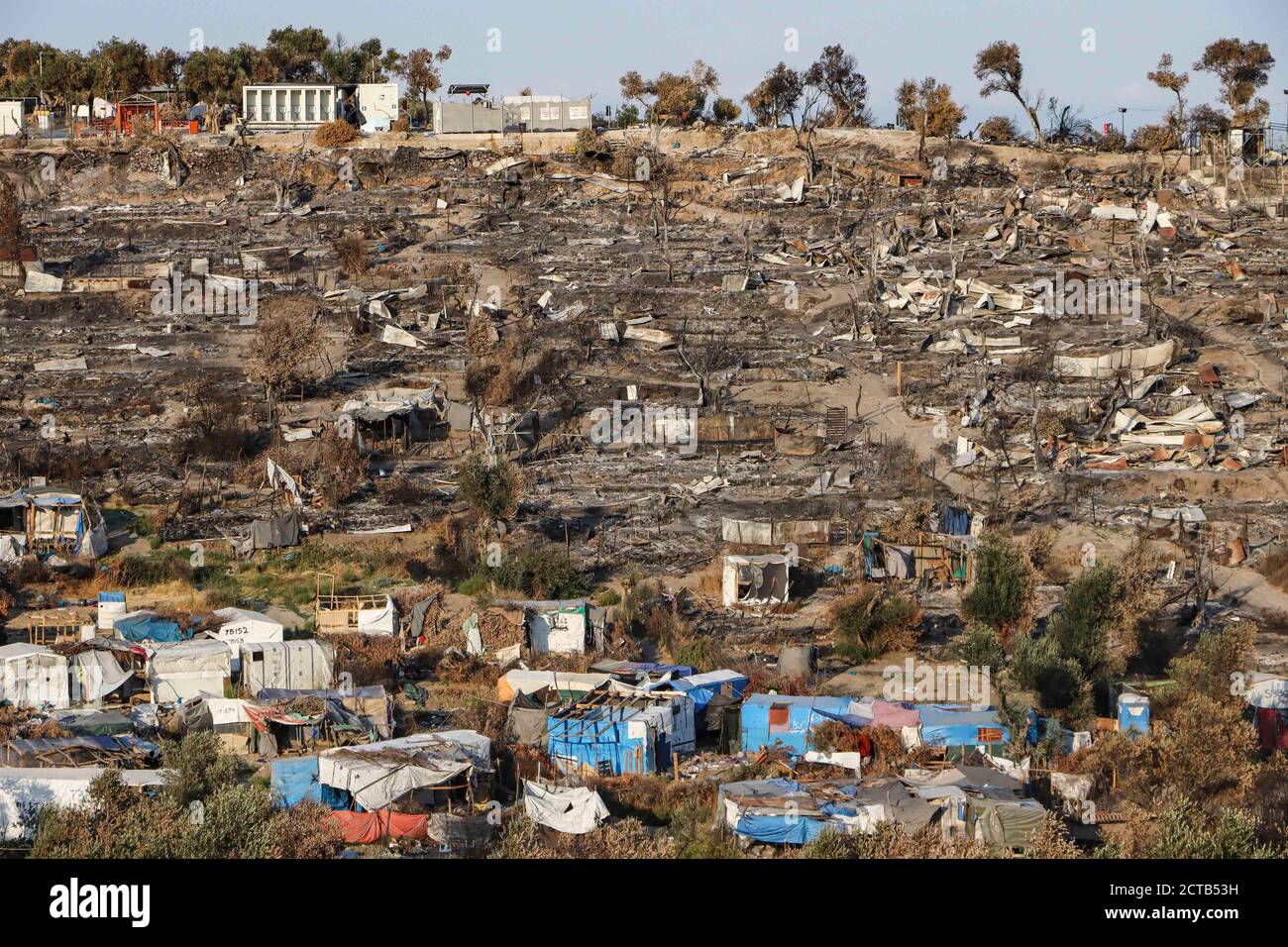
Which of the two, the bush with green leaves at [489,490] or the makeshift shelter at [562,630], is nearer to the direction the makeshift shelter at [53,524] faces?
the makeshift shelter

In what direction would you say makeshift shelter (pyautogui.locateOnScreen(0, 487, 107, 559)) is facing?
toward the camera

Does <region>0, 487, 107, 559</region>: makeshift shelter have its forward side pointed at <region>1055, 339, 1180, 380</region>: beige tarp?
no

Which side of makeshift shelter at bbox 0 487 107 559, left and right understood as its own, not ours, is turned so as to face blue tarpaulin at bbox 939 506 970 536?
left

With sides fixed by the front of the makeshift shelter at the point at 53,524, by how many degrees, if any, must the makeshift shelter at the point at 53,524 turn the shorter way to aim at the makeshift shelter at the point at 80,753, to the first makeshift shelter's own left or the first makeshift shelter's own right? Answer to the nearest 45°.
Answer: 0° — it already faces it

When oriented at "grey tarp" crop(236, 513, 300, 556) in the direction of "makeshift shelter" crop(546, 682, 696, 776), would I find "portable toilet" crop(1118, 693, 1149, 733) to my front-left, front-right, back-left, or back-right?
front-left

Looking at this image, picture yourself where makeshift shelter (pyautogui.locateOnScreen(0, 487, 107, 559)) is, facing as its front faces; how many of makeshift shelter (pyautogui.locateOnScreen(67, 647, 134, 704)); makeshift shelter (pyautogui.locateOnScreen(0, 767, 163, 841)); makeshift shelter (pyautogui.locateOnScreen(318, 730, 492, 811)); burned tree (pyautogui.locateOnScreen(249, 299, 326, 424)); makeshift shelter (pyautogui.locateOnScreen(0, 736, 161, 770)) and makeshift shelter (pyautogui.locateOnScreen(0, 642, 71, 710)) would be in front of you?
5

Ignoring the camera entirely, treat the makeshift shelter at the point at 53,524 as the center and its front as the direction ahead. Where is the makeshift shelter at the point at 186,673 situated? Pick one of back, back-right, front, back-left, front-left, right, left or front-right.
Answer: front

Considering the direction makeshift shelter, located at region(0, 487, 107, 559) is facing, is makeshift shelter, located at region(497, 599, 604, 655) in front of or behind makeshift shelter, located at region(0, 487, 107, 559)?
in front

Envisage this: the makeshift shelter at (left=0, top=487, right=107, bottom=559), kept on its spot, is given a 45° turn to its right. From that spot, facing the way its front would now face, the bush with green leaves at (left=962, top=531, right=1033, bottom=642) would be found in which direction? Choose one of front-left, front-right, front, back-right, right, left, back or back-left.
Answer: left

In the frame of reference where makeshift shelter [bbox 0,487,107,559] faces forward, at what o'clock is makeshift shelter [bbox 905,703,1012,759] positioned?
makeshift shelter [bbox 905,703,1012,759] is roughly at 11 o'clock from makeshift shelter [bbox 0,487,107,559].

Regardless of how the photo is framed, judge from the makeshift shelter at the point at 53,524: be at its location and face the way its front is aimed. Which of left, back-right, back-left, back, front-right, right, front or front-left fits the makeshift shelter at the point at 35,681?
front

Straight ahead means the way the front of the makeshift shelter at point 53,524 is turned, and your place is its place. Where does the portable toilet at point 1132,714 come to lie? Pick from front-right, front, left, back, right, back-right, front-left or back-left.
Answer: front-left

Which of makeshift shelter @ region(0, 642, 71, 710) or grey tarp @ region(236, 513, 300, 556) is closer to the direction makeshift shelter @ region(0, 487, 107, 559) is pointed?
the makeshift shelter

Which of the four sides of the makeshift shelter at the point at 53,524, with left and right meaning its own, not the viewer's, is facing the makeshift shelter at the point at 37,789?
front

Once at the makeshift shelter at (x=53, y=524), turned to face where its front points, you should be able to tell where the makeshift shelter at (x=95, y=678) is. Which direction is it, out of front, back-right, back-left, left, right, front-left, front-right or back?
front

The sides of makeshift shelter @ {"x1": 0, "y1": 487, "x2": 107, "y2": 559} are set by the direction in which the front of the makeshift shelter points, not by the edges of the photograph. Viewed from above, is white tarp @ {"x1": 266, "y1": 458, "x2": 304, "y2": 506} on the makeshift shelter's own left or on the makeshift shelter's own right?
on the makeshift shelter's own left

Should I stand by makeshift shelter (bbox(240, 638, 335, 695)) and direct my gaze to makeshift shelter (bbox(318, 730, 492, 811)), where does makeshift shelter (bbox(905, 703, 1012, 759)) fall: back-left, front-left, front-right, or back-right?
front-left

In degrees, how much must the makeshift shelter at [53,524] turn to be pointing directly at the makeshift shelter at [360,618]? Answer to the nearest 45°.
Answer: approximately 45° to its left

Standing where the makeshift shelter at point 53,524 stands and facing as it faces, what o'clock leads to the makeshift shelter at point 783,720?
the makeshift shelter at point 783,720 is roughly at 11 o'clock from the makeshift shelter at point 53,524.
